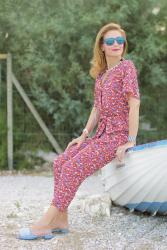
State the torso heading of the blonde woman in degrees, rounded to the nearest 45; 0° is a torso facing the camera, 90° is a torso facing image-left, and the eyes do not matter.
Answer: approximately 45°
